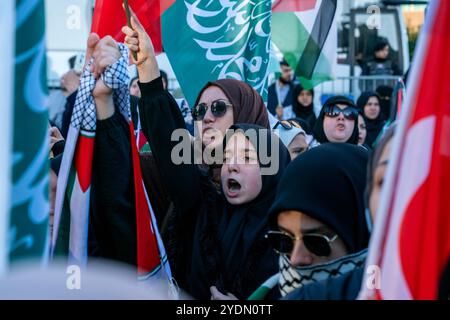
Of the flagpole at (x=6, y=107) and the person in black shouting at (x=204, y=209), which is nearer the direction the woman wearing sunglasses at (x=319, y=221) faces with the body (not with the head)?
the flagpole

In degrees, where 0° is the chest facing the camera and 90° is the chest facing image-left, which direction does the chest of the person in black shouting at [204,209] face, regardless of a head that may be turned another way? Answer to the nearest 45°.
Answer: approximately 45°

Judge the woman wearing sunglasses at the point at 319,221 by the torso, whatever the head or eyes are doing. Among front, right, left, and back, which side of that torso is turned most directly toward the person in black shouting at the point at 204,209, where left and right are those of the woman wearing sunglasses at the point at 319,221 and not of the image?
right

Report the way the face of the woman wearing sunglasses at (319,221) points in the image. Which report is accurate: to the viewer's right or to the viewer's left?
to the viewer's left

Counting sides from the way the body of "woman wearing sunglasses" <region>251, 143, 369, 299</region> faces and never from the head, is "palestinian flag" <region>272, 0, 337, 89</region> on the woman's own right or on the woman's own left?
on the woman's own right

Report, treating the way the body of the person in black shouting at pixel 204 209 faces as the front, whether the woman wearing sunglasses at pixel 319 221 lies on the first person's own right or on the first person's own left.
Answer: on the first person's own left

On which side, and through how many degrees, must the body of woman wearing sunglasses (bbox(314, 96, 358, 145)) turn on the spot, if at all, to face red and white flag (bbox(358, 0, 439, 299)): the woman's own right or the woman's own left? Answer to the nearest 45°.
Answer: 0° — they already face it
